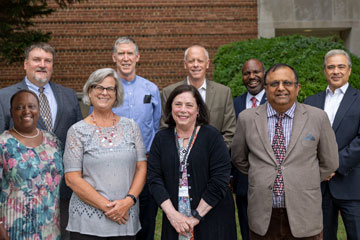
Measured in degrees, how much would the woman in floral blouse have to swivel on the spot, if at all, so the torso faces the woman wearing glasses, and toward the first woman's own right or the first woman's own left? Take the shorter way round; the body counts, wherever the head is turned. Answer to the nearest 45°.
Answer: approximately 90° to the first woman's own left

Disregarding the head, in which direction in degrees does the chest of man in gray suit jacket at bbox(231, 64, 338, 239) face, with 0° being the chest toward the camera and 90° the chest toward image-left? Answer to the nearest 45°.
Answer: approximately 0°

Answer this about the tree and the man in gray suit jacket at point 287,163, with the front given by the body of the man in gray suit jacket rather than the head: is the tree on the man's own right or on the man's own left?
on the man's own right

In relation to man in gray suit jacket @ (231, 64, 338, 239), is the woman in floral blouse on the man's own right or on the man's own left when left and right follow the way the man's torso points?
on the man's own right

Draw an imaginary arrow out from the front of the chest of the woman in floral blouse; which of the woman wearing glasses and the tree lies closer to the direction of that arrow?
the woman wearing glasses

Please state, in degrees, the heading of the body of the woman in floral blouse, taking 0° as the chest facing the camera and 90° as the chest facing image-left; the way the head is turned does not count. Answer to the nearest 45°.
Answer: approximately 0°

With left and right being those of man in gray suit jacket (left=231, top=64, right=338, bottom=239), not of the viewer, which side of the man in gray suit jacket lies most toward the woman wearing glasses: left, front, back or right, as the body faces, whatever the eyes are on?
right

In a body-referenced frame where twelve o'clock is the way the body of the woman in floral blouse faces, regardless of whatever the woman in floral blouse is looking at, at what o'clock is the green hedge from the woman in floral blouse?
The green hedge is roughly at 8 o'clock from the woman in floral blouse.

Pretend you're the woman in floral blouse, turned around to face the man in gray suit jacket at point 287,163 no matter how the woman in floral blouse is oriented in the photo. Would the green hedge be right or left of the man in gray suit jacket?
left

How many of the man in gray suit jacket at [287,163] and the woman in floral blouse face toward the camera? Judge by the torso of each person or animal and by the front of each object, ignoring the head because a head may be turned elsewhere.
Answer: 2

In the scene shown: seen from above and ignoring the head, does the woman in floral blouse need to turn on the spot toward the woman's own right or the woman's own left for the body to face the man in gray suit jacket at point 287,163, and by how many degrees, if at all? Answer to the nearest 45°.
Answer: approximately 90° to the woman's own left

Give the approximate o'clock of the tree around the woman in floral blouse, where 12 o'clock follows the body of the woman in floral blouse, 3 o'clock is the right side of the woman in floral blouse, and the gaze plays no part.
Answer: The tree is roughly at 6 o'clock from the woman in floral blouse.
